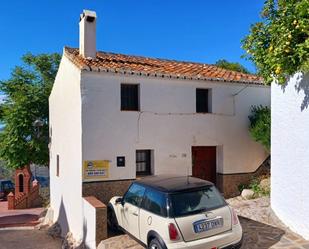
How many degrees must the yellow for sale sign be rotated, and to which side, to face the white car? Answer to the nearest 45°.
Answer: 0° — it already faces it

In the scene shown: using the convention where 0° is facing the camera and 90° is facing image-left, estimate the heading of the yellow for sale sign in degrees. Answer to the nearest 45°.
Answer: approximately 0°

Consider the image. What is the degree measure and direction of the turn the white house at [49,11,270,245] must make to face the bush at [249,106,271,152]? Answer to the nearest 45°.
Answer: approximately 45° to its left

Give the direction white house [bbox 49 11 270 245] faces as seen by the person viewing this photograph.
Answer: facing the viewer and to the right of the viewer

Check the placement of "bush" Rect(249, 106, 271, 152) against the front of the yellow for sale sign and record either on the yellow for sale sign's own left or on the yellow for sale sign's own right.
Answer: on the yellow for sale sign's own left

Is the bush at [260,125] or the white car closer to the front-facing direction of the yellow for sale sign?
the white car
